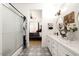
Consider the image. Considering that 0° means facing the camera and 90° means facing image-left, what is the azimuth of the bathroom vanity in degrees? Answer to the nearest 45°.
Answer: approximately 45°
